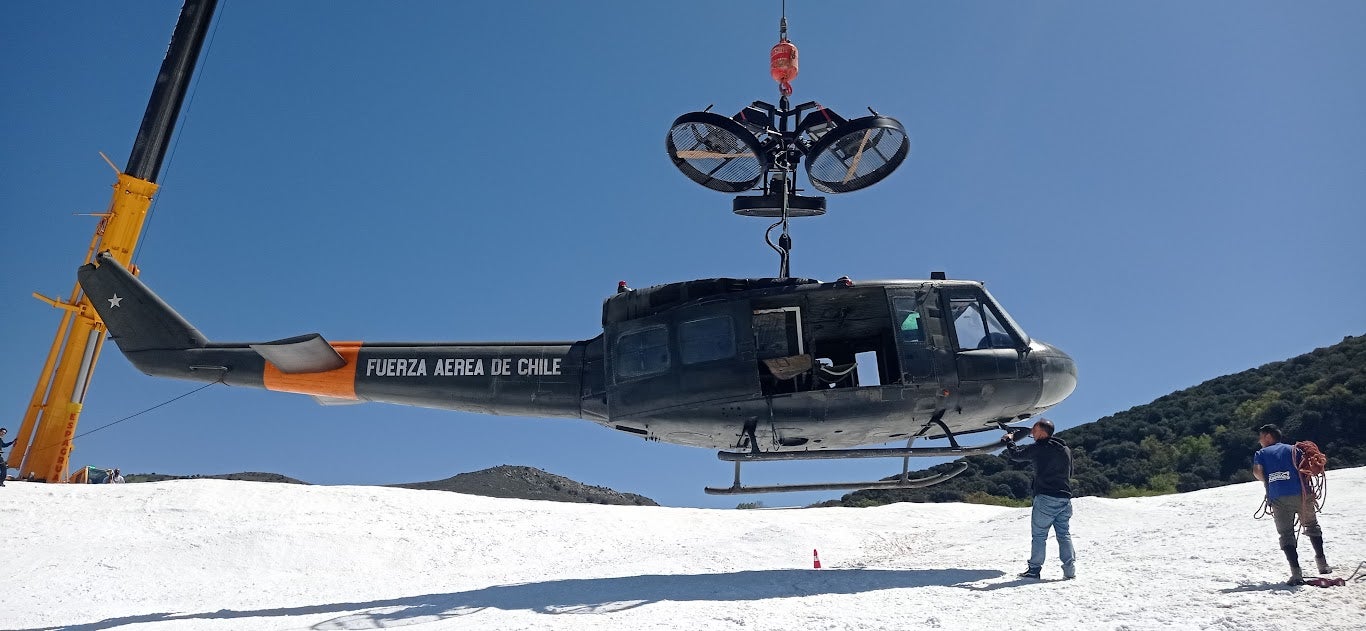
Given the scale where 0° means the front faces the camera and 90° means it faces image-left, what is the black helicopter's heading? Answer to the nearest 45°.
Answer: approximately 270°

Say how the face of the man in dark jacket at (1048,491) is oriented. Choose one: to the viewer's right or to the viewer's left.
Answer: to the viewer's left

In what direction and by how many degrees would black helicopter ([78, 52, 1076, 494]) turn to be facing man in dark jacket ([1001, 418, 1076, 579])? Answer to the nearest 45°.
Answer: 0° — it already faces them
